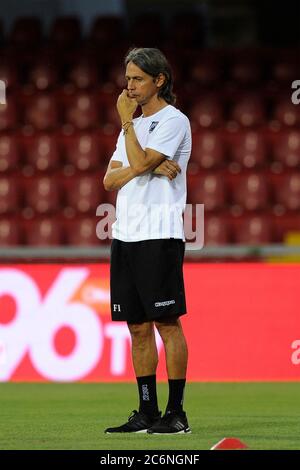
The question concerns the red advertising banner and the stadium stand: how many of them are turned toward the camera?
2

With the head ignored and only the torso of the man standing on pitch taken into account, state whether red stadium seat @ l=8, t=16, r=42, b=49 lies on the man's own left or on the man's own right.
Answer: on the man's own right

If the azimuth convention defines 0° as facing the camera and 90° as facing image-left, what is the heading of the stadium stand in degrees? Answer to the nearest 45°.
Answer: approximately 0°

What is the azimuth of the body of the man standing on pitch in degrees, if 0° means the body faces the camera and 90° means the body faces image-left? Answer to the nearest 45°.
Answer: approximately 45°

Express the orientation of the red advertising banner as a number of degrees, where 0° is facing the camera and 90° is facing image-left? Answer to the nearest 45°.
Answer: approximately 0°

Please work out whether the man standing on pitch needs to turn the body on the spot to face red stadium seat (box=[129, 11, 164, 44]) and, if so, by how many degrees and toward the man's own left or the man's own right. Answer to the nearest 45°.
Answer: approximately 135° to the man's own right

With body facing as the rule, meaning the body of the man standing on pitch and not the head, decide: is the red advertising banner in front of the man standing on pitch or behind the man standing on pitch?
behind

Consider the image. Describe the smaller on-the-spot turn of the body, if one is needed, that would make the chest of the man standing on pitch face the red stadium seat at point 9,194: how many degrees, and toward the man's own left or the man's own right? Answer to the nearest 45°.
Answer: approximately 135° to the man's own right
